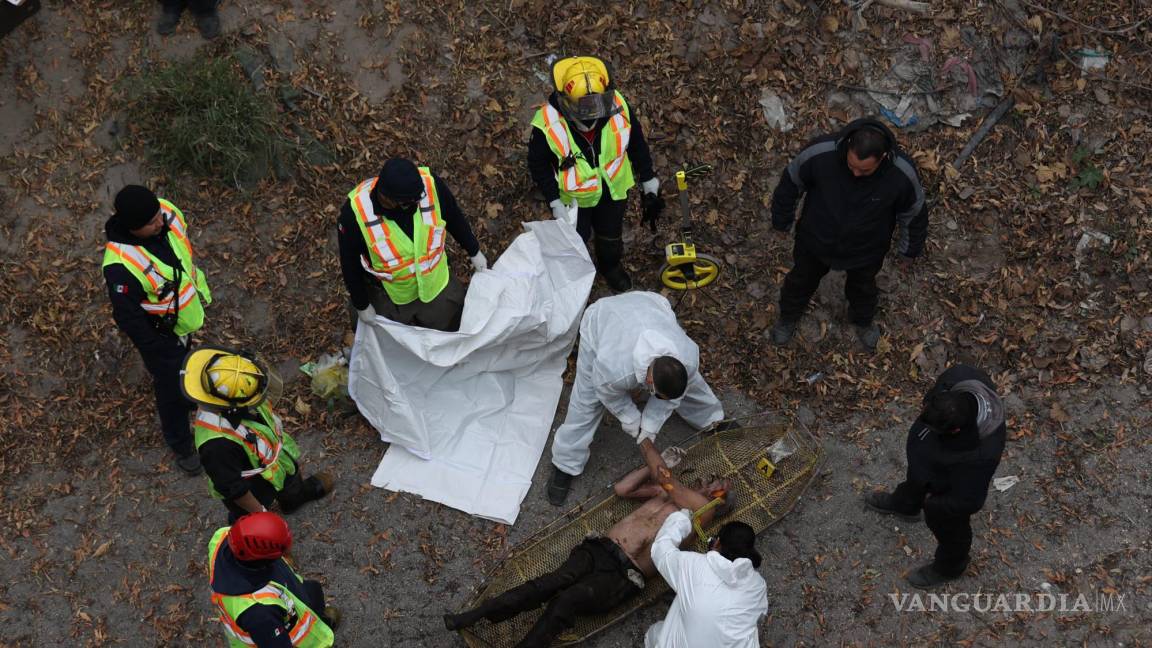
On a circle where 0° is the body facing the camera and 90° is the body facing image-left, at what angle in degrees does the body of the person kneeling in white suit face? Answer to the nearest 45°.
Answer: approximately 135°

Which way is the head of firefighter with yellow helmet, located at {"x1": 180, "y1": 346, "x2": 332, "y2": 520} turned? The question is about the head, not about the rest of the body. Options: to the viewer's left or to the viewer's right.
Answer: to the viewer's right

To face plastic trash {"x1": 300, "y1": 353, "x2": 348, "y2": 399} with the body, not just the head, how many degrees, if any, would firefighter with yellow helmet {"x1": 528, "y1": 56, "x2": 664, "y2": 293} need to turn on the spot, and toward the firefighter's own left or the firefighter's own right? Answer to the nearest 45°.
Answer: approximately 90° to the firefighter's own right

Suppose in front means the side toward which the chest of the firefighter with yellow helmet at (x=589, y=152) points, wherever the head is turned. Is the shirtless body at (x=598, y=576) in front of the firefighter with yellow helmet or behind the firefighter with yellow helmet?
in front

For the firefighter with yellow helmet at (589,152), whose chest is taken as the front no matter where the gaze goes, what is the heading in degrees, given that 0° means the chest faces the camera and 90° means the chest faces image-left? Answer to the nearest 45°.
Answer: approximately 0°
